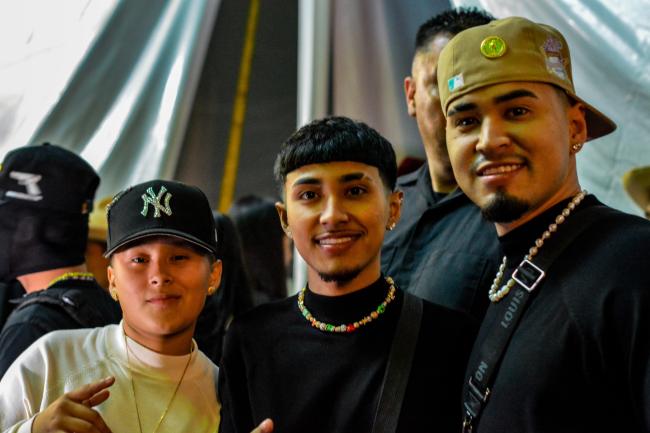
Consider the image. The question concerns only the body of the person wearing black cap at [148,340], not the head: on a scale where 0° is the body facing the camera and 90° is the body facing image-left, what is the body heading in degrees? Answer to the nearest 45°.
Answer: approximately 0°
